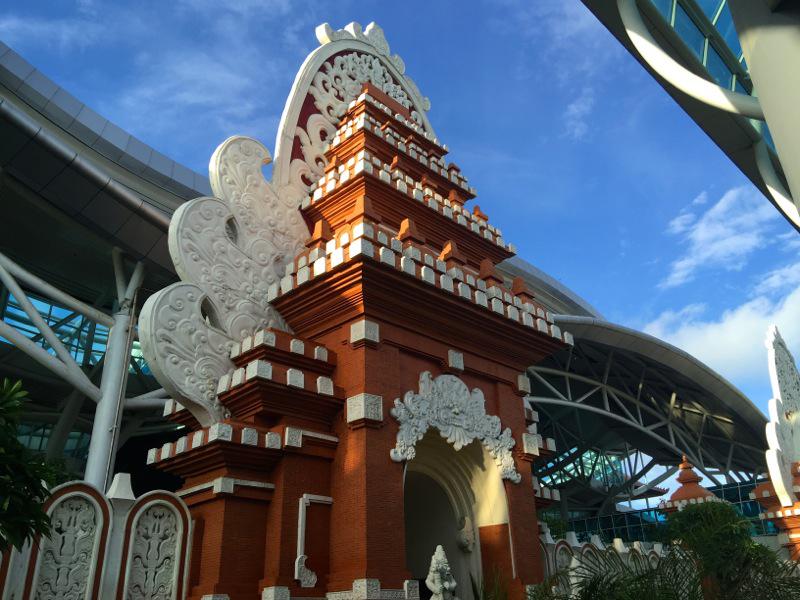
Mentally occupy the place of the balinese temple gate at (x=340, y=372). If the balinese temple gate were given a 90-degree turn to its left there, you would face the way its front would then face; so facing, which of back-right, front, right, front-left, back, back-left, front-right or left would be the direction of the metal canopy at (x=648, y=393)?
front

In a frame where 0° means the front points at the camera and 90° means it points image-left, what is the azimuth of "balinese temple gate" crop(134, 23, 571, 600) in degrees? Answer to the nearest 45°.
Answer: approximately 315°

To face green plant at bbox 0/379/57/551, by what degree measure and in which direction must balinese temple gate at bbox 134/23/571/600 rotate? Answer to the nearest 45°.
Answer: approximately 90° to its right

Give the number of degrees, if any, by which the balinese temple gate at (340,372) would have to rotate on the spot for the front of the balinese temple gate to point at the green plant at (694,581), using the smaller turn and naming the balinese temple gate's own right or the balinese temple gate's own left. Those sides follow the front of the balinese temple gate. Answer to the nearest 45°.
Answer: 0° — it already faces it
